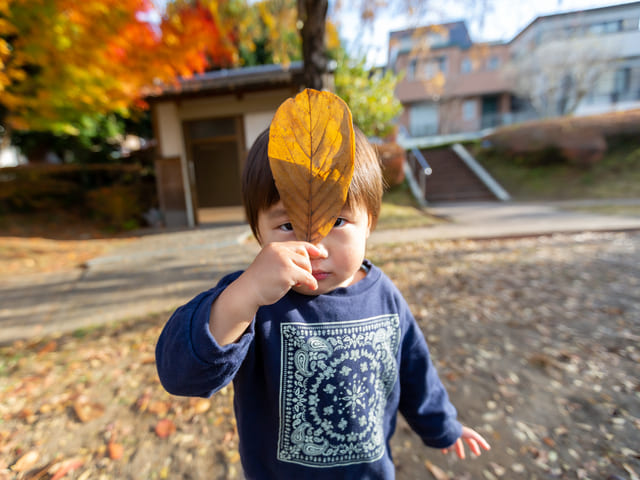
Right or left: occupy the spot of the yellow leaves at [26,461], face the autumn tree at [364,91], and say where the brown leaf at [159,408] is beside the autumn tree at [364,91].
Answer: right

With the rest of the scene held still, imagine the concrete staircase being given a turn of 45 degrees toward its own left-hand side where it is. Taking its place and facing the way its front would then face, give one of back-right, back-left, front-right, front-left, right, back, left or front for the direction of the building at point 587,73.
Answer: left

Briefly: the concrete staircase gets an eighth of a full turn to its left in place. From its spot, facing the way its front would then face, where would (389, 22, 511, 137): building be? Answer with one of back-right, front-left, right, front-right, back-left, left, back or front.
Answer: back-left

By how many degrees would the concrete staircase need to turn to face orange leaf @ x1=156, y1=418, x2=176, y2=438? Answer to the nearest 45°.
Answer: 0° — it already faces it

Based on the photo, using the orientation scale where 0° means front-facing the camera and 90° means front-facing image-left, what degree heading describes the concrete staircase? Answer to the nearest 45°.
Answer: approximately 0°

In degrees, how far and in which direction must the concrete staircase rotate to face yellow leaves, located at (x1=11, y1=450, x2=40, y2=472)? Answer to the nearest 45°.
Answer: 0° — it already faces it

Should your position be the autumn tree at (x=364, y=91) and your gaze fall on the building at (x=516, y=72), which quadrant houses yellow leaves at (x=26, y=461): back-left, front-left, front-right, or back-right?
back-right

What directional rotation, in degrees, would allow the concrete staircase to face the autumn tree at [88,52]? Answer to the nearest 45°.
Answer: approximately 45° to its right

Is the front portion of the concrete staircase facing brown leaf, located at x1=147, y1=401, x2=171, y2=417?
yes
